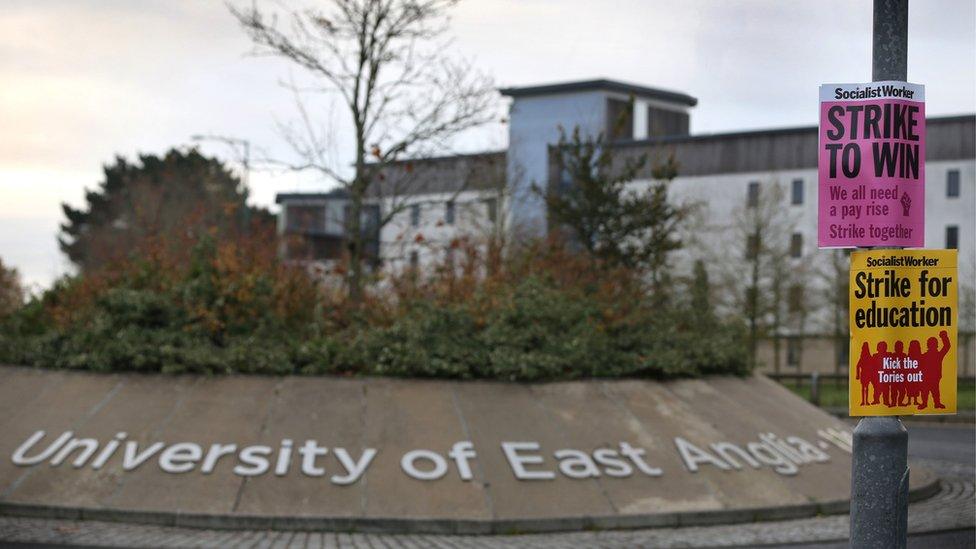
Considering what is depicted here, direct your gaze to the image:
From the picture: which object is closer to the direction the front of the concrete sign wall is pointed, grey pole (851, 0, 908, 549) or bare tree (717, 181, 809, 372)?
the grey pole

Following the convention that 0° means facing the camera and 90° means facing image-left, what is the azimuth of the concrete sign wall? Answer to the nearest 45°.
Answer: approximately 0°

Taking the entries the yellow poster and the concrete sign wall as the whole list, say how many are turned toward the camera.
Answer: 2

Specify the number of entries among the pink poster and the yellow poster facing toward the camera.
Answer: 2

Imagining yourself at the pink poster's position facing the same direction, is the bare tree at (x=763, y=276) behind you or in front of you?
behind

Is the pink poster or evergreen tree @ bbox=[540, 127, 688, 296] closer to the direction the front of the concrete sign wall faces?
the pink poster

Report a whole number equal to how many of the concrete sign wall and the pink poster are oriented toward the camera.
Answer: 2

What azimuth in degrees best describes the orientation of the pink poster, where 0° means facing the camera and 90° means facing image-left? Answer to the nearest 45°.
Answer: approximately 0°
